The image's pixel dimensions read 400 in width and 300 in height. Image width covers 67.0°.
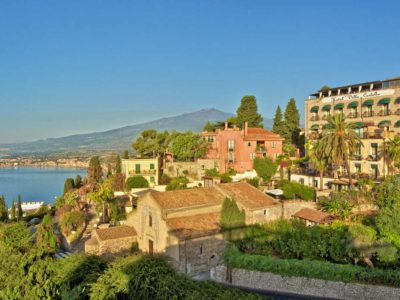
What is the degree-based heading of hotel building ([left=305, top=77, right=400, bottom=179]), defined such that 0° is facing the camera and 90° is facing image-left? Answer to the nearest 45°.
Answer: approximately 45°

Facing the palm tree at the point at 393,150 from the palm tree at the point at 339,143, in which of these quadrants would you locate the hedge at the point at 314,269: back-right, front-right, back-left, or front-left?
back-right

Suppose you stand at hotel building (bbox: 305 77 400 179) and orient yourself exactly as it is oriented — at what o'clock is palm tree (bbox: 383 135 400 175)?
The palm tree is roughly at 10 o'clock from the hotel building.

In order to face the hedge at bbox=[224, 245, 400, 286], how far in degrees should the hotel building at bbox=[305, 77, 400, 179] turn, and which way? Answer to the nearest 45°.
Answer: approximately 45° to its left

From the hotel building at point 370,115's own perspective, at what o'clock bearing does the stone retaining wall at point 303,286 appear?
The stone retaining wall is roughly at 11 o'clock from the hotel building.

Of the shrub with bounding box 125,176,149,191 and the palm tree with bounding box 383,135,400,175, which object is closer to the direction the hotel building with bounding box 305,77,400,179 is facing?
the shrub
